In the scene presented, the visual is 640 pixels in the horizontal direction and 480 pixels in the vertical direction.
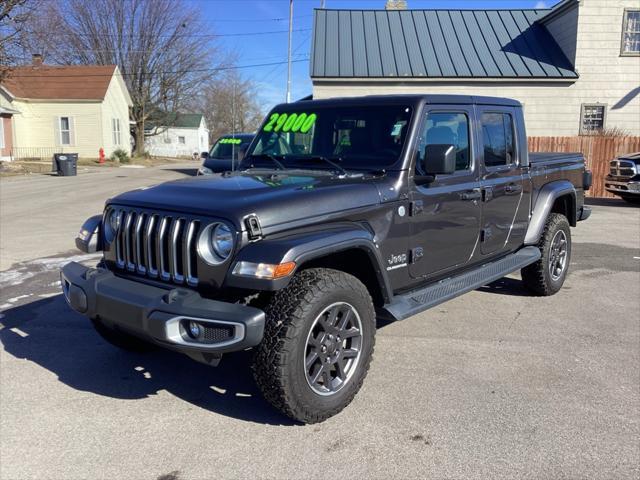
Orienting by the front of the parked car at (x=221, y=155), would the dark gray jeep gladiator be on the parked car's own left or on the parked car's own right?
on the parked car's own left

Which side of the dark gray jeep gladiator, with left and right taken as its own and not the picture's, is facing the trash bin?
right

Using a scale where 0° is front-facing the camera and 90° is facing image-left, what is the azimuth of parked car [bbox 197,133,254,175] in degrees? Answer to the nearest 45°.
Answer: approximately 45°

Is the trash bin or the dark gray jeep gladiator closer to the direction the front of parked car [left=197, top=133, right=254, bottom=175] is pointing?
the dark gray jeep gladiator

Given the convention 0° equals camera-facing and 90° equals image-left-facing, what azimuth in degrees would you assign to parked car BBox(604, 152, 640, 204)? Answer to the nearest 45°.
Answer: approximately 45°

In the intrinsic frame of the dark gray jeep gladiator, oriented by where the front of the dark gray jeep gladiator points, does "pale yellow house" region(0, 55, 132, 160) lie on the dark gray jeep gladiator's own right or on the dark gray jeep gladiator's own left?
on the dark gray jeep gladiator's own right

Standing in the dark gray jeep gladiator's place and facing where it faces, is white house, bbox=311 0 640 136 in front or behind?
behind

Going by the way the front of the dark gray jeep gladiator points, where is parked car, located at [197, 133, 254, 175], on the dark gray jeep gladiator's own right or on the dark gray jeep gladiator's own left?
on the dark gray jeep gladiator's own right

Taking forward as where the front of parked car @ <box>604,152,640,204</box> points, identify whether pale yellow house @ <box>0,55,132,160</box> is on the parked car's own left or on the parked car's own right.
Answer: on the parked car's own right
